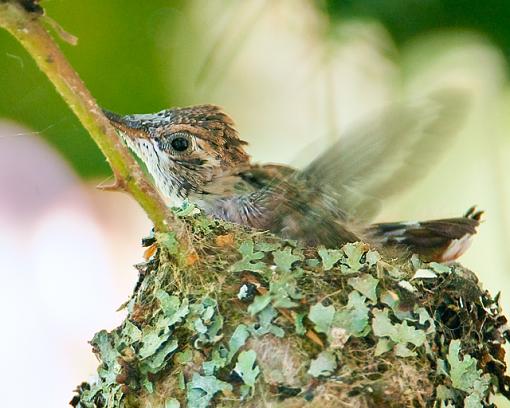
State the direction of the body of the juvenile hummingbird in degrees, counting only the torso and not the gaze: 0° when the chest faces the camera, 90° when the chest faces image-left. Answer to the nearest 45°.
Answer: approximately 90°
